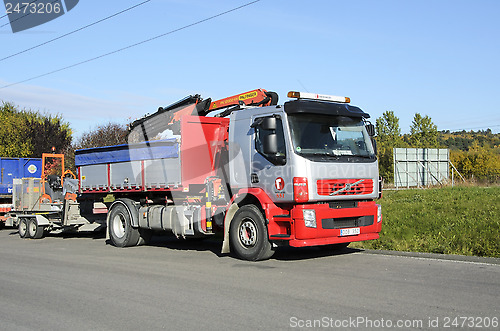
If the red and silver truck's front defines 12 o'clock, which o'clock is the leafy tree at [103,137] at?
The leafy tree is roughly at 7 o'clock from the red and silver truck.

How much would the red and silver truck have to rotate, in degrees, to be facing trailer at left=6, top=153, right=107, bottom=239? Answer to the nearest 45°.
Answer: approximately 180°

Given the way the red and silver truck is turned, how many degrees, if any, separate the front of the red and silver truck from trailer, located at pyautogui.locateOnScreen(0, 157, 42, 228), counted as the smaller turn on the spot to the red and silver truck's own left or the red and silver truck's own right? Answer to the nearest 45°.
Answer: approximately 180°

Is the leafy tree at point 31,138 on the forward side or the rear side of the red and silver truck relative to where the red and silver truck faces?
on the rear side

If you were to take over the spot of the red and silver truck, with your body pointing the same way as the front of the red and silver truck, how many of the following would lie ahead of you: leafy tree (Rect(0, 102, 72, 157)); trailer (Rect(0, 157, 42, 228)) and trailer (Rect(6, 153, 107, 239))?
0

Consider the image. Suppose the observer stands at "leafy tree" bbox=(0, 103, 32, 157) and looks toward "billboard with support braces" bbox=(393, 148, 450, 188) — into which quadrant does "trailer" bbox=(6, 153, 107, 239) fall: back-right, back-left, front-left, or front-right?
front-right

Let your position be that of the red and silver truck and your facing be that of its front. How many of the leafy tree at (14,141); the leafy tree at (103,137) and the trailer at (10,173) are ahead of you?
0

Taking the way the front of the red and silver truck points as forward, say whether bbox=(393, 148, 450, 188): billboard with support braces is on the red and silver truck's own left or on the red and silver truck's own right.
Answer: on the red and silver truck's own left

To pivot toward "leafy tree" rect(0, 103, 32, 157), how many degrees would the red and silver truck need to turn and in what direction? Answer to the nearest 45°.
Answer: approximately 180°

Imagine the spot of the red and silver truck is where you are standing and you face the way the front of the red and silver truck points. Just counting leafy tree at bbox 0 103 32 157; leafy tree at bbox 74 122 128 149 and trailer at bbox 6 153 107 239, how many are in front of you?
0

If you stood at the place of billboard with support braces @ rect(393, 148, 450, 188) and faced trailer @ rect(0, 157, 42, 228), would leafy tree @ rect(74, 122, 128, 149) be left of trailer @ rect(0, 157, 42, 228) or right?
right

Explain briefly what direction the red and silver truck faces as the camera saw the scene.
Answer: facing the viewer and to the right of the viewer
